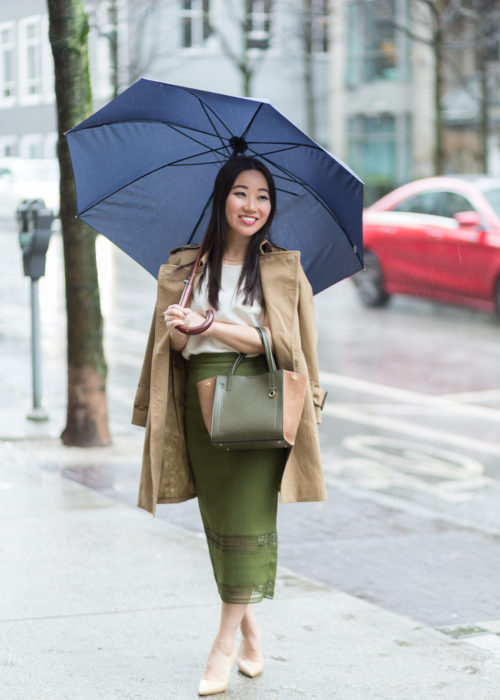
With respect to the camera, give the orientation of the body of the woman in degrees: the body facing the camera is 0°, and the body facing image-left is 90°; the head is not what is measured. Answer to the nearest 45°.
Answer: approximately 0°

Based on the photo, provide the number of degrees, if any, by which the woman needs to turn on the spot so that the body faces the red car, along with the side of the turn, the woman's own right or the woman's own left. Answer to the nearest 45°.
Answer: approximately 180°

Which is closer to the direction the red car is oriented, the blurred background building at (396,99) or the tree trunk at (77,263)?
the tree trunk

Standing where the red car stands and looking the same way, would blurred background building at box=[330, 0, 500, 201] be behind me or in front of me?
behind

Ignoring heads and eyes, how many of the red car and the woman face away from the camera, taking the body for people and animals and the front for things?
0

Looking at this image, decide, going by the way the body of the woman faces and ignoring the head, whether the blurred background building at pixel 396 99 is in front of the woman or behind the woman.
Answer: behind

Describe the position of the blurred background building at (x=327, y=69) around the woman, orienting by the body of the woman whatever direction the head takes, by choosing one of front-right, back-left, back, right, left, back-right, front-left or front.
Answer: back
